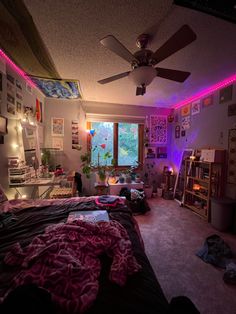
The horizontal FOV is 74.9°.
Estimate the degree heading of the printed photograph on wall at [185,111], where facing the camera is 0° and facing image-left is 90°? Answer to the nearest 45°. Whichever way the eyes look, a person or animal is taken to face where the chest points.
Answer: approximately 45°

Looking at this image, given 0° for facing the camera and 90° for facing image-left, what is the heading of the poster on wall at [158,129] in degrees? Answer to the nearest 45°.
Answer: approximately 0°

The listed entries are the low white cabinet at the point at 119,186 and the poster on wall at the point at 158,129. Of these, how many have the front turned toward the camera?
2

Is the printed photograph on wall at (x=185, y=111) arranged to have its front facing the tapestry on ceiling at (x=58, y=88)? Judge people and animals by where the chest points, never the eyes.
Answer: yes

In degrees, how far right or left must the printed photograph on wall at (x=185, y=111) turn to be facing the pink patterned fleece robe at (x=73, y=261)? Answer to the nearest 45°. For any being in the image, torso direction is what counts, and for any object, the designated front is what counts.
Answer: approximately 45° to its left
